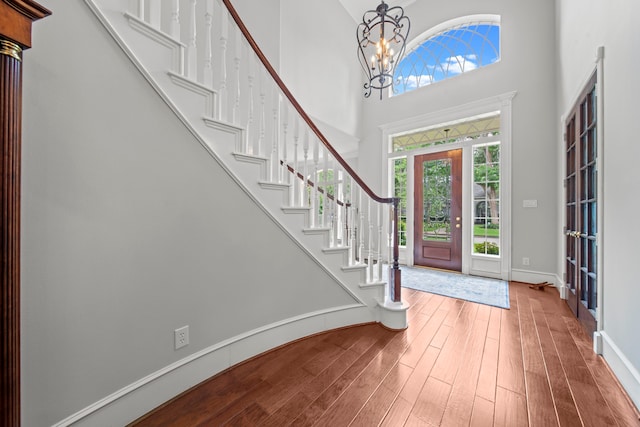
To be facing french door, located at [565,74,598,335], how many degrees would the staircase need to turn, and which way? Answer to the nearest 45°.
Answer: approximately 45° to its right

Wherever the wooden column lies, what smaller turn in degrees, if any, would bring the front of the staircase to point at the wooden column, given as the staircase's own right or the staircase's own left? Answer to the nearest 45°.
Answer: approximately 180°

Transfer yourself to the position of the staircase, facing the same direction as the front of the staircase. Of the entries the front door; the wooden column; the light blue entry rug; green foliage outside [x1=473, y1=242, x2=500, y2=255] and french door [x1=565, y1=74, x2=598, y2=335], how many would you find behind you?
1

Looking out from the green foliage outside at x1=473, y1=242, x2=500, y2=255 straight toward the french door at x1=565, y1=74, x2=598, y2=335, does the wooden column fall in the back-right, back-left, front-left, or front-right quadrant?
front-right

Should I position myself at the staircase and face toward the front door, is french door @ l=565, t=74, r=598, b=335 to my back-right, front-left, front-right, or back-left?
front-right

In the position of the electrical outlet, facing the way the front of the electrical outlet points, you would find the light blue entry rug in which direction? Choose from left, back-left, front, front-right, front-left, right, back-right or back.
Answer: front-left

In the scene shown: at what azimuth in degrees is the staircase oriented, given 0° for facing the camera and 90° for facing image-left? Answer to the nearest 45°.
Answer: approximately 225°
